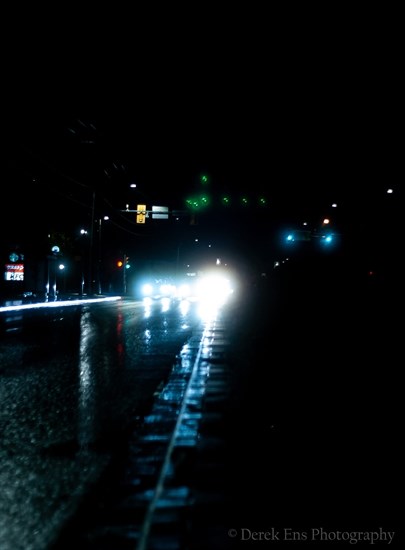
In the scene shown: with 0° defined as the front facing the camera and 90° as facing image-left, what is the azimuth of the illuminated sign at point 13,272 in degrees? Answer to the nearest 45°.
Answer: approximately 0°
